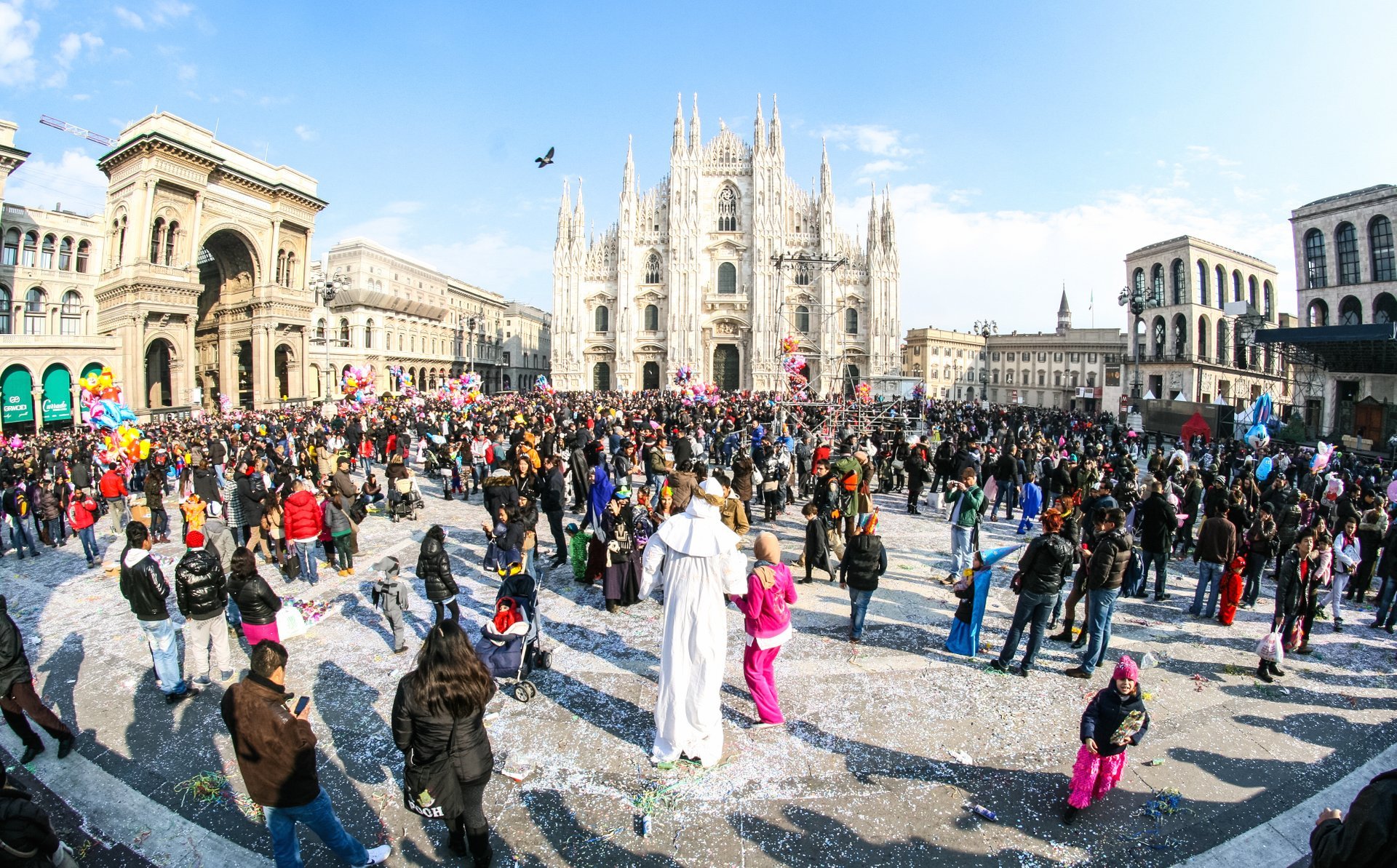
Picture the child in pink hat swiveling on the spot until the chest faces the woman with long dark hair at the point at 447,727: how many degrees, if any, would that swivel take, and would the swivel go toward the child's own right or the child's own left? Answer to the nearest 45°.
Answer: approximately 45° to the child's own right

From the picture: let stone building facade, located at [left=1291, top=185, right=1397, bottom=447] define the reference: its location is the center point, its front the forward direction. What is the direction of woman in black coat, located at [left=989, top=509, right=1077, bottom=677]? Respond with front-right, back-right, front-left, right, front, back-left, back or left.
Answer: front-left

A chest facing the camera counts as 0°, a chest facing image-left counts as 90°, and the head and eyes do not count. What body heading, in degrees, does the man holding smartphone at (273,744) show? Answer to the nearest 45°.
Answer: approximately 225°

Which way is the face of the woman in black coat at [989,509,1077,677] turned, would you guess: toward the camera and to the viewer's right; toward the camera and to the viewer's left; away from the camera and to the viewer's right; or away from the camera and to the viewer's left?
away from the camera and to the viewer's left

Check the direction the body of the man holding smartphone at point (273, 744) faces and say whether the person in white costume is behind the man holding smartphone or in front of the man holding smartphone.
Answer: in front

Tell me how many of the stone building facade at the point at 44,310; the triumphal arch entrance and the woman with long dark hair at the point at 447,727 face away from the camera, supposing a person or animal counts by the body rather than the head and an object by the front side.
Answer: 1

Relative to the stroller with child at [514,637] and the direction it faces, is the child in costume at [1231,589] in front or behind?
behind

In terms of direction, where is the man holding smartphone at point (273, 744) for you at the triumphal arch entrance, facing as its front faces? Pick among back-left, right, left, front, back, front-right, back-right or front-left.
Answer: front-right

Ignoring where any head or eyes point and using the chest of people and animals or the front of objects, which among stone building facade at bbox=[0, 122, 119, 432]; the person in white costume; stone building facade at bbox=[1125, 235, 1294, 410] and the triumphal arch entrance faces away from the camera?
the person in white costume

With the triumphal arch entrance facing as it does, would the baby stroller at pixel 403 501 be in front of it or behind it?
in front

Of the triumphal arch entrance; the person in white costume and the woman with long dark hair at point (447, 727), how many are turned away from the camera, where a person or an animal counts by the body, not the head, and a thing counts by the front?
2

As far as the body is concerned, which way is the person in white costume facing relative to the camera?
away from the camera

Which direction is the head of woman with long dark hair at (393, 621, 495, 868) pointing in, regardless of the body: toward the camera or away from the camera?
away from the camera

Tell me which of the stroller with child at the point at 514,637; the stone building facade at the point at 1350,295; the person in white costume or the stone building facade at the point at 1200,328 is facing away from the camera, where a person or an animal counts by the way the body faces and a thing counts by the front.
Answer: the person in white costume
